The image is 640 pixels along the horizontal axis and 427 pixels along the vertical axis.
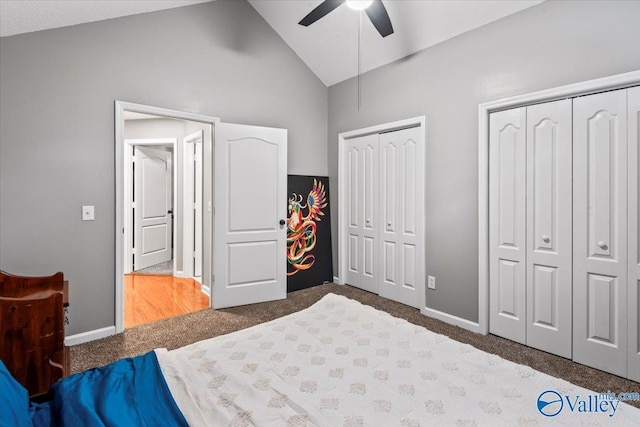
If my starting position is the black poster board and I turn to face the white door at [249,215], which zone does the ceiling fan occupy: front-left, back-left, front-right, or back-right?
front-left

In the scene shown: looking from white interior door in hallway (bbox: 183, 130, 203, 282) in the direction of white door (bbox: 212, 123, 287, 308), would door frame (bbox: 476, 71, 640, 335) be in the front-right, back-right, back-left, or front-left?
front-left

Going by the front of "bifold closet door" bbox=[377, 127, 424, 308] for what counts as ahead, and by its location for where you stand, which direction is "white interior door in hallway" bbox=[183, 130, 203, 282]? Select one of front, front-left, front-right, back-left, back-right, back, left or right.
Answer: front-right

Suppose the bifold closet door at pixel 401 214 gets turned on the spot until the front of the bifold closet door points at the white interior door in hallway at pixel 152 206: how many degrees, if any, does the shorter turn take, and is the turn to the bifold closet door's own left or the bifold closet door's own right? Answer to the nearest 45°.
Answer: approximately 45° to the bifold closet door's own right

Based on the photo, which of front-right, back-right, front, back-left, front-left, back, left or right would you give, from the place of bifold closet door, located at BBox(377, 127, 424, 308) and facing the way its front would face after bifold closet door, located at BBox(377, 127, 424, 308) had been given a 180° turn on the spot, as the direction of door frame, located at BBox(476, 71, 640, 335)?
right

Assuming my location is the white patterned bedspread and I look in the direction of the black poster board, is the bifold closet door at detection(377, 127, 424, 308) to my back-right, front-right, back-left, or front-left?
front-right

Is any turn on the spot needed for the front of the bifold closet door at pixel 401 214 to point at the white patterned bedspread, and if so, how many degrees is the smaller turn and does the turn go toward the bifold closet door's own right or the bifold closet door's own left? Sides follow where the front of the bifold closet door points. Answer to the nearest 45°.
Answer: approximately 45° to the bifold closet door's own left

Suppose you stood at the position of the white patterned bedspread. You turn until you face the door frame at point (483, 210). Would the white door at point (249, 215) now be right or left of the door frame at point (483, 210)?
left

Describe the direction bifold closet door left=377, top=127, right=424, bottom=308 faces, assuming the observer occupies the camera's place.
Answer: facing the viewer and to the left of the viewer
